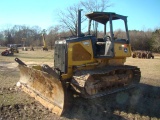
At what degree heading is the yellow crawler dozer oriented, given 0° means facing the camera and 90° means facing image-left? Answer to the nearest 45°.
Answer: approximately 45°
